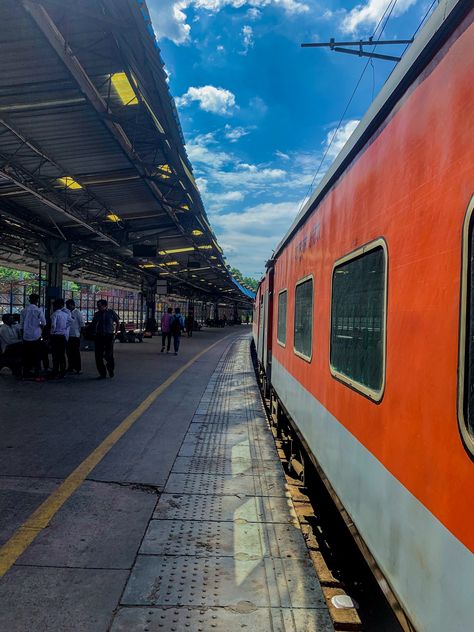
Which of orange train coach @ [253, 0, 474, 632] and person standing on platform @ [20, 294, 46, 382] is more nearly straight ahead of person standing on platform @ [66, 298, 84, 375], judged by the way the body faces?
the person standing on platform

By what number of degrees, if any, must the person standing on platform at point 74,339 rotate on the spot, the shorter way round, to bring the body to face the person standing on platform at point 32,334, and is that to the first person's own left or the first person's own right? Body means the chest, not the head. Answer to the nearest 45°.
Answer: approximately 45° to the first person's own left

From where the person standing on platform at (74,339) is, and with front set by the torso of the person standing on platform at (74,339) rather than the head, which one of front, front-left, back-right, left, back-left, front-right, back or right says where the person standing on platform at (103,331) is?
back-left

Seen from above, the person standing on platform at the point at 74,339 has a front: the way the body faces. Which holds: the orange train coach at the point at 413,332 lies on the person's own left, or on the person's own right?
on the person's own left

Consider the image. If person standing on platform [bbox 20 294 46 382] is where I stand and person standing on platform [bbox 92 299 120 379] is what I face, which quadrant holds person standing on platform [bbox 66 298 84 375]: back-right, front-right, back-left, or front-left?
front-left

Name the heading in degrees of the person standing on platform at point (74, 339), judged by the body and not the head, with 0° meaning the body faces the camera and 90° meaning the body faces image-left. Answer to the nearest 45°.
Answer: approximately 90°

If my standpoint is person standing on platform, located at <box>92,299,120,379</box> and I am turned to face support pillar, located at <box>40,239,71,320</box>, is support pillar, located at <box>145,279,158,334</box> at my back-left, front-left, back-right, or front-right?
front-right

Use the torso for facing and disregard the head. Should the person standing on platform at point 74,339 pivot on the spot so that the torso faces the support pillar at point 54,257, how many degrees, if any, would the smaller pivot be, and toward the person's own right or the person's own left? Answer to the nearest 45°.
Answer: approximately 90° to the person's own right

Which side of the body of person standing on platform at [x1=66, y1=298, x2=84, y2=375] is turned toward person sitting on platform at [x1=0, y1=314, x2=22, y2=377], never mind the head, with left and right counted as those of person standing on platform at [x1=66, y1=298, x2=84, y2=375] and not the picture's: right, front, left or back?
front

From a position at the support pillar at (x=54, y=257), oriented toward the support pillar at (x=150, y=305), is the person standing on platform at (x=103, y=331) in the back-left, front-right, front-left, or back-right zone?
back-right
